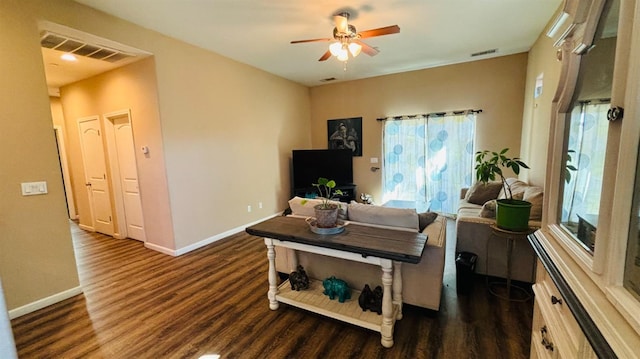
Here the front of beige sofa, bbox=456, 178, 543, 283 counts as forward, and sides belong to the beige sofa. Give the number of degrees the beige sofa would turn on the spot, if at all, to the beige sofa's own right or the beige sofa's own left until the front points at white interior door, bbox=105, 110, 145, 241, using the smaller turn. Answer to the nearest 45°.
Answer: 0° — it already faces it

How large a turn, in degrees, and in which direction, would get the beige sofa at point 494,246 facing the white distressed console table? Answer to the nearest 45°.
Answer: approximately 45° to its left

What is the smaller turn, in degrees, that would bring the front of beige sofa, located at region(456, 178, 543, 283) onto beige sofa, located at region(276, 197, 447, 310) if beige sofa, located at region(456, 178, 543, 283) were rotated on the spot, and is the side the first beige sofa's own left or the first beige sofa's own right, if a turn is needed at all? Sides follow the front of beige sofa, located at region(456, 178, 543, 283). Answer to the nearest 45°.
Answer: approximately 45° to the first beige sofa's own left

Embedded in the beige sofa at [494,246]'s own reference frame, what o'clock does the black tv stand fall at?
The black tv stand is roughly at 1 o'clock from the beige sofa.

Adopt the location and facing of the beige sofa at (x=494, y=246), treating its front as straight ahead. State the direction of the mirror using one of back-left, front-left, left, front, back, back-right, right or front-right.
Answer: left

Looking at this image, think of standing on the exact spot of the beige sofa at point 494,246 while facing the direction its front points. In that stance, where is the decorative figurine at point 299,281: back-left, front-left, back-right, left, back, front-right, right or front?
front-left

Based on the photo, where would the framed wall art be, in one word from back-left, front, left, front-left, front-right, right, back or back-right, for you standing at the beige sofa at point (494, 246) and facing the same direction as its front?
front-right

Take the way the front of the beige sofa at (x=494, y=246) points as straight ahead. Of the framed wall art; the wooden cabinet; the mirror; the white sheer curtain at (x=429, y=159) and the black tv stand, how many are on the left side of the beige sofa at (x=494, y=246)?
2

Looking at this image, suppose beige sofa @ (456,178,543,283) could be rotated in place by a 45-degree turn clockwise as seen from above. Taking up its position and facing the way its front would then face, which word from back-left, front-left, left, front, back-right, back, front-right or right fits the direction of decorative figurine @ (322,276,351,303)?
left

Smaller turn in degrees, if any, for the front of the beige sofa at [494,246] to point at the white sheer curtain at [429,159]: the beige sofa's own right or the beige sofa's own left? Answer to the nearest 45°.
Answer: approximately 45° to the beige sofa's own right

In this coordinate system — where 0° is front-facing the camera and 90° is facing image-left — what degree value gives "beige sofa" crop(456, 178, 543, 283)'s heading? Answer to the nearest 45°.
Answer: approximately 90°

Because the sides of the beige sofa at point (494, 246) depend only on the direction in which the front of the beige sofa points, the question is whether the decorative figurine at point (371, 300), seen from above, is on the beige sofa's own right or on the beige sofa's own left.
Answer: on the beige sofa's own left

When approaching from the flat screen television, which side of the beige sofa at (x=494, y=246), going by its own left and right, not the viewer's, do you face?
front

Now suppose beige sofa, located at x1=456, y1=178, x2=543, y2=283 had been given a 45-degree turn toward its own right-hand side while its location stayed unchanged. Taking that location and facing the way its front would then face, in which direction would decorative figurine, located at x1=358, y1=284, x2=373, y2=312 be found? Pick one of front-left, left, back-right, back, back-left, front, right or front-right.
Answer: left

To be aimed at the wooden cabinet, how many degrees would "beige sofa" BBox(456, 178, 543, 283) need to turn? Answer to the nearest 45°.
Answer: approximately 90° to its left
